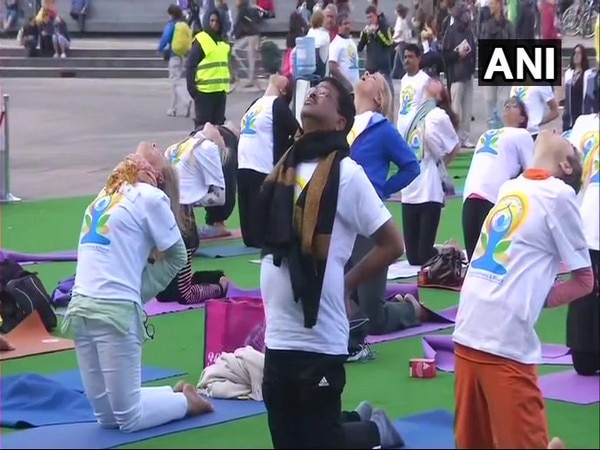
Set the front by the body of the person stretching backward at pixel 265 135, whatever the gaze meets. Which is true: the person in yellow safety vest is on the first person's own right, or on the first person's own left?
on the first person's own right

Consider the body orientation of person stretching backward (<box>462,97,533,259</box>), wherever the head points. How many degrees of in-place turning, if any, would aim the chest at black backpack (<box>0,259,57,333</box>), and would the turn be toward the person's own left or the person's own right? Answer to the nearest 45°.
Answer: approximately 45° to the person's own right

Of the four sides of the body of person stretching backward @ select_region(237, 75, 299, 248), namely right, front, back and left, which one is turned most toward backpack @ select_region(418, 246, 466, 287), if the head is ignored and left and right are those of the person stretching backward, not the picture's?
left

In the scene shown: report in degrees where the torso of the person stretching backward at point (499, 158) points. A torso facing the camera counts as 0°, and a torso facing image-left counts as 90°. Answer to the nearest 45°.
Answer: approximately 45°

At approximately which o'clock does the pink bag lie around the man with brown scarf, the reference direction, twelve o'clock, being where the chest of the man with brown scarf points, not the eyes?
The pink bag is roughly at 4 o'clock from the man with brown scarf.

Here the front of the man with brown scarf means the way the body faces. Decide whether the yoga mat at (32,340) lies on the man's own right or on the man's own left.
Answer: on the man's own right
